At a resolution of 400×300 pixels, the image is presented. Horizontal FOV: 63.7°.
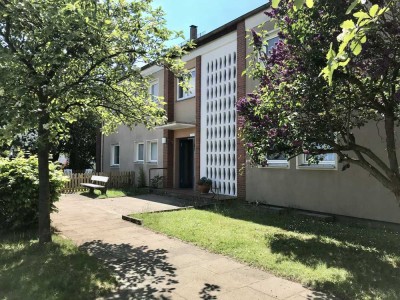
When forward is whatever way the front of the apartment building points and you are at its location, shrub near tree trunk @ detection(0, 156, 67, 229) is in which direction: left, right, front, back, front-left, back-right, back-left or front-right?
front

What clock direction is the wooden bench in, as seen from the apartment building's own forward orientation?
The wooden bench is roughly at 2 o'clock from the apartment building.

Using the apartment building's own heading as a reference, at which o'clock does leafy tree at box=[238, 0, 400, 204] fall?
The leafy tree is roughly at 10 o'clock from the apartment building.

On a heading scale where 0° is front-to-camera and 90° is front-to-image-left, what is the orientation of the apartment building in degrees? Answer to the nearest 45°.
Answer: approximately 45°

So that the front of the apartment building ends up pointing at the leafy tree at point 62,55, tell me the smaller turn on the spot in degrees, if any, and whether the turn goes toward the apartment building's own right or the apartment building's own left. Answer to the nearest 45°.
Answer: approximately 45° to the apartment building's own left

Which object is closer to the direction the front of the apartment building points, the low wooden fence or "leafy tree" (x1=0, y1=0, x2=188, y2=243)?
the leafy tree

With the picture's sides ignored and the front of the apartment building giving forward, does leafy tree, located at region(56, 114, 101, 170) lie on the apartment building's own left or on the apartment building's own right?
on the apartment building's own right
